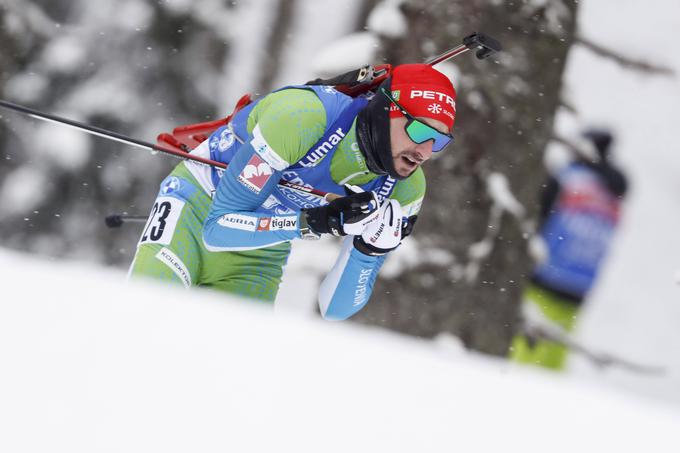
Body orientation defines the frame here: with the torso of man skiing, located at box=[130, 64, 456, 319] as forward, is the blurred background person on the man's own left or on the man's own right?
on the man's own left

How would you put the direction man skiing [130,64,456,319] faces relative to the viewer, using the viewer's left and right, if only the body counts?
facing the viewer and to the right of the viewer
